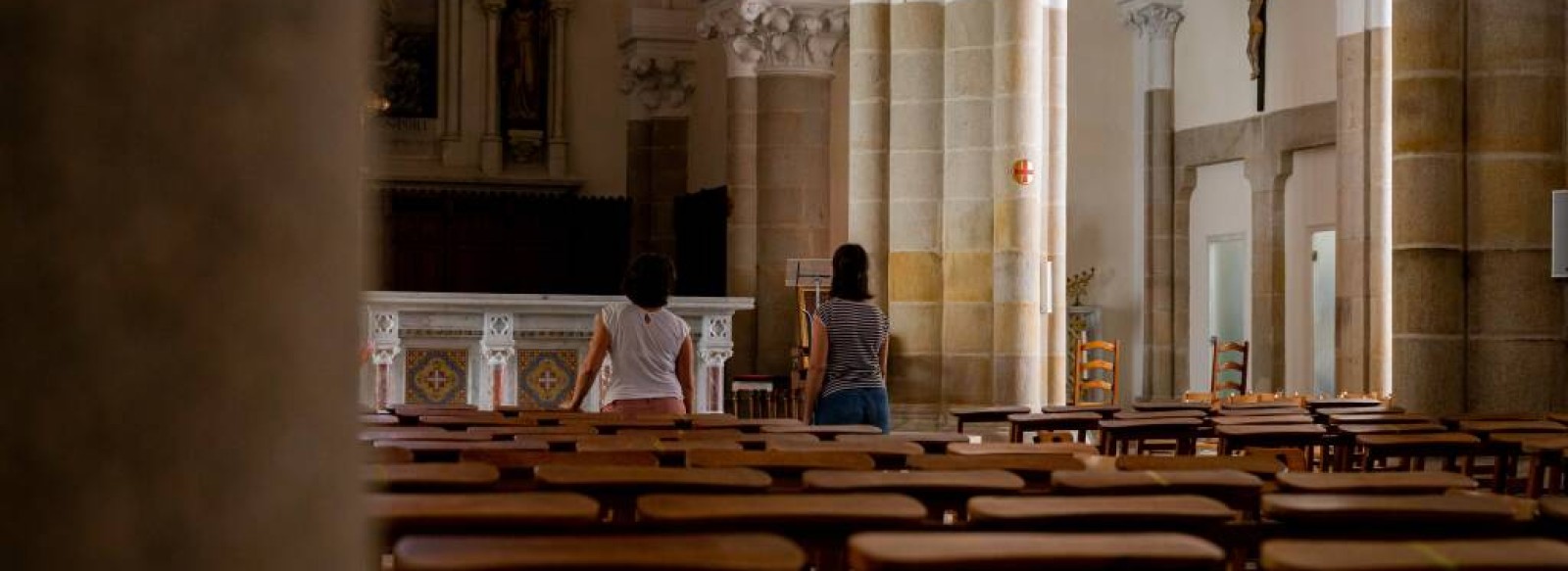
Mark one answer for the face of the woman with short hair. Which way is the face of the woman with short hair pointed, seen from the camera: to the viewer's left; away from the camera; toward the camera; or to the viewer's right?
away from the camera

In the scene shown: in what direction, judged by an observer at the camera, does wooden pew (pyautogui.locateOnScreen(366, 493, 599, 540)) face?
facing away from the viewer

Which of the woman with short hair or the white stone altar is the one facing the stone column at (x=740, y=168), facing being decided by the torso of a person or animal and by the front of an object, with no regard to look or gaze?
the woman with short hair

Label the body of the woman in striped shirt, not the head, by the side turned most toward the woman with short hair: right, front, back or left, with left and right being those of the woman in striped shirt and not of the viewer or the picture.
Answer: left

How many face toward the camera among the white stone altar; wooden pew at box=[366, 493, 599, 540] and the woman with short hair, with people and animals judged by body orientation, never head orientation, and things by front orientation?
1

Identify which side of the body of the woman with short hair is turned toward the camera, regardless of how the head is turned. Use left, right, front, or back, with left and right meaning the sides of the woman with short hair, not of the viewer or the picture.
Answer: back

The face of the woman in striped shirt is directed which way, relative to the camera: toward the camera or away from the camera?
away from the camera

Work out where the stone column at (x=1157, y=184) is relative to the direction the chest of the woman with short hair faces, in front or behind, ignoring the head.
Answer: in front

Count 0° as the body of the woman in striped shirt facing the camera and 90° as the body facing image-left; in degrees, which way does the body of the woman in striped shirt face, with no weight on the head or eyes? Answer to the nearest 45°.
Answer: approximately 180°

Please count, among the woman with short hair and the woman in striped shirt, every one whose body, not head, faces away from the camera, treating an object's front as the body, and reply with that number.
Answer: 2

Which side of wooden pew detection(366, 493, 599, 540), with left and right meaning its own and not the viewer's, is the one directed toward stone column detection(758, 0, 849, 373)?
front

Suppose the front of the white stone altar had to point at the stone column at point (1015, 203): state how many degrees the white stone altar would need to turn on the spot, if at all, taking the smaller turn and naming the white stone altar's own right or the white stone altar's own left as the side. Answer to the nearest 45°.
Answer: approximately 90° to the white stone altar's own left

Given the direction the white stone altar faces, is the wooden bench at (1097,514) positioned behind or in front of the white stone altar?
in front
